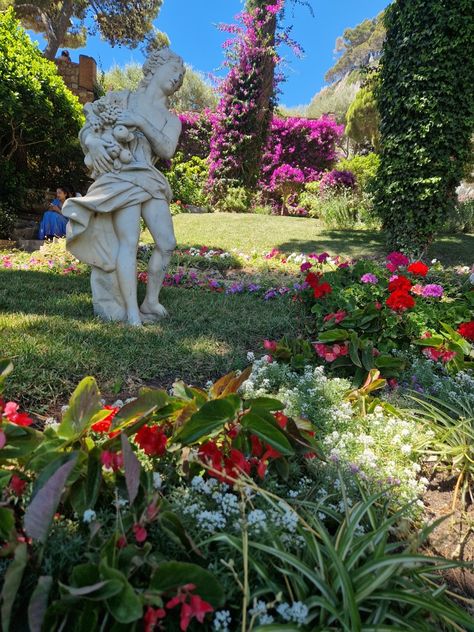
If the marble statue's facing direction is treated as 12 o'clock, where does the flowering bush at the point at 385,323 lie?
The flowering bush is roughly at 10 o'clock from the marble statue.

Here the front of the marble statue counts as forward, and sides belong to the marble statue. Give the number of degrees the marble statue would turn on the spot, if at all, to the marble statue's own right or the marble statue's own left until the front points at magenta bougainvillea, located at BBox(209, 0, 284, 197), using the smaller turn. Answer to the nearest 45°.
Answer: approximately 180°

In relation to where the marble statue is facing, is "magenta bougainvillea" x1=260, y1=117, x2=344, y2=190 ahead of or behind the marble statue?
behind

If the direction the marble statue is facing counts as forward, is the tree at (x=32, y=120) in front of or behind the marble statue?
behind

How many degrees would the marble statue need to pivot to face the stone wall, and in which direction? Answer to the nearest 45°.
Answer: approximately 180°

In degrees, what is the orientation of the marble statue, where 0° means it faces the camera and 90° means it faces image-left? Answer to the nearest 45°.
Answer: approximately 0°

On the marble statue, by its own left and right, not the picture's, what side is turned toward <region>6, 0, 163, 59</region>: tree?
back

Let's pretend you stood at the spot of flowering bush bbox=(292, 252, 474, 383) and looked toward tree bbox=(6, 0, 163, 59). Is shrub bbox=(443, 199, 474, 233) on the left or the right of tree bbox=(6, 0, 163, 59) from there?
right

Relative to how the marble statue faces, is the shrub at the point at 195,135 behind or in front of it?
behind

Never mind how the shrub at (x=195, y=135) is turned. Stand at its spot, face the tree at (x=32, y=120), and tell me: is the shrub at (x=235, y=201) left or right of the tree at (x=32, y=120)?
left

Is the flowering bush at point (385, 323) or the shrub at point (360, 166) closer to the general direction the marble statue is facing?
the flowering bush

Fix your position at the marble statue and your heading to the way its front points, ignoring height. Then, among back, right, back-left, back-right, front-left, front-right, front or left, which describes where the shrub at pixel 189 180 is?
back
